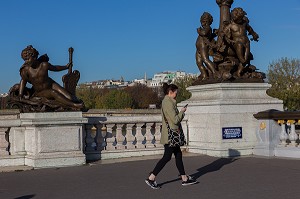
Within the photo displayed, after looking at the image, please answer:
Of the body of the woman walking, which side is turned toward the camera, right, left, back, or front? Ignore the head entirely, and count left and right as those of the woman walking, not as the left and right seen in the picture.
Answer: right

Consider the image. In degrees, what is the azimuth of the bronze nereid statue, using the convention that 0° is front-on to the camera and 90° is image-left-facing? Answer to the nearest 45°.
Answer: approximately 0°

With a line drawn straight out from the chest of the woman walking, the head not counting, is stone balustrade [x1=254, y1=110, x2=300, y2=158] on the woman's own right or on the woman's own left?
on the woman's own left

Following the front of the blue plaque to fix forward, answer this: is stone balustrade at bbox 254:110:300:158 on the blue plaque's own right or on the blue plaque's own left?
on the blue plaque's own left

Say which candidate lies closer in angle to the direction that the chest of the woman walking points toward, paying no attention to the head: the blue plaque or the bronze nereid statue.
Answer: the blue plaque

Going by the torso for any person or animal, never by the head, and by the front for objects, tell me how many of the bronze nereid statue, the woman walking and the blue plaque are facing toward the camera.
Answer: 2

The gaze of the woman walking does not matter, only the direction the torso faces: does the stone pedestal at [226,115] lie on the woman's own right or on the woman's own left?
on the woman's own left

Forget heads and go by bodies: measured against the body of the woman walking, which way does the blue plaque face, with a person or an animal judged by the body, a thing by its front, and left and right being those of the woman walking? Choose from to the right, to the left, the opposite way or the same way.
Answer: to the right

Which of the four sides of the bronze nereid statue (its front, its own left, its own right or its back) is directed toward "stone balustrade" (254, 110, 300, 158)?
left

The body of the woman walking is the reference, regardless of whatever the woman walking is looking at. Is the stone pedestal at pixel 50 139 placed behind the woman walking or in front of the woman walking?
behind
